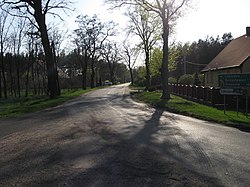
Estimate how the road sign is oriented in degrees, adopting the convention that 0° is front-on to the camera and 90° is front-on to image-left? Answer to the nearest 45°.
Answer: approximately 0°

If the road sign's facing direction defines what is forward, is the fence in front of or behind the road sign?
behind

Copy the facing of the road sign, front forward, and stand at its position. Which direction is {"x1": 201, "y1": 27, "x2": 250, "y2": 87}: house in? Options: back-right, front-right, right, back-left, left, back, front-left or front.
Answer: back
